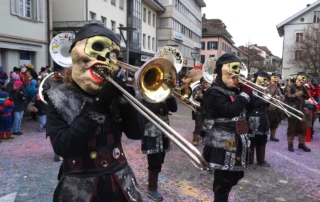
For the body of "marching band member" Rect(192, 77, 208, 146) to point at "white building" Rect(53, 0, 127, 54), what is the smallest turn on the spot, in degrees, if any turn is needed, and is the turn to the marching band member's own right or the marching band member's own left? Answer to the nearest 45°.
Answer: approximately 180°

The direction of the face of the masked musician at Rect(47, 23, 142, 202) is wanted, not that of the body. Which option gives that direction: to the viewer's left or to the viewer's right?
to the viewer's right

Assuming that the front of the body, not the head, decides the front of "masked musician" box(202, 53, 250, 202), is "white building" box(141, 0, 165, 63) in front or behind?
behind

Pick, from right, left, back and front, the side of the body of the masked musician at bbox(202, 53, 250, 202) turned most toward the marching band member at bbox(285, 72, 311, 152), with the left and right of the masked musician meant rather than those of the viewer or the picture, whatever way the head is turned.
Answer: left

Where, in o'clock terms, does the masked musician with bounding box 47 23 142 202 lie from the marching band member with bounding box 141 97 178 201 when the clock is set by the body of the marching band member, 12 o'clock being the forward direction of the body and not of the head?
The masked musician is roughly at 2 o'clock from the marching band member.

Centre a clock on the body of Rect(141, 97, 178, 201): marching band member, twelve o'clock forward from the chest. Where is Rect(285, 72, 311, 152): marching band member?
Rect(285, 72, 311, 152): marching band member is roughly at 9 o'clock from Rect(141, 97, 178, 201): marching band member.

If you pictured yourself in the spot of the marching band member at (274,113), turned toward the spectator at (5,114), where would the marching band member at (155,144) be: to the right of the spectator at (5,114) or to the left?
left

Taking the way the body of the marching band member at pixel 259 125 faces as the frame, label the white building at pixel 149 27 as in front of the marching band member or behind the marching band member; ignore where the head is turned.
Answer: behind

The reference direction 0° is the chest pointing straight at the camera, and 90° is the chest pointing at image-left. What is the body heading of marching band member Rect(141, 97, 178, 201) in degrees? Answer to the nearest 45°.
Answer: approximately 315°
